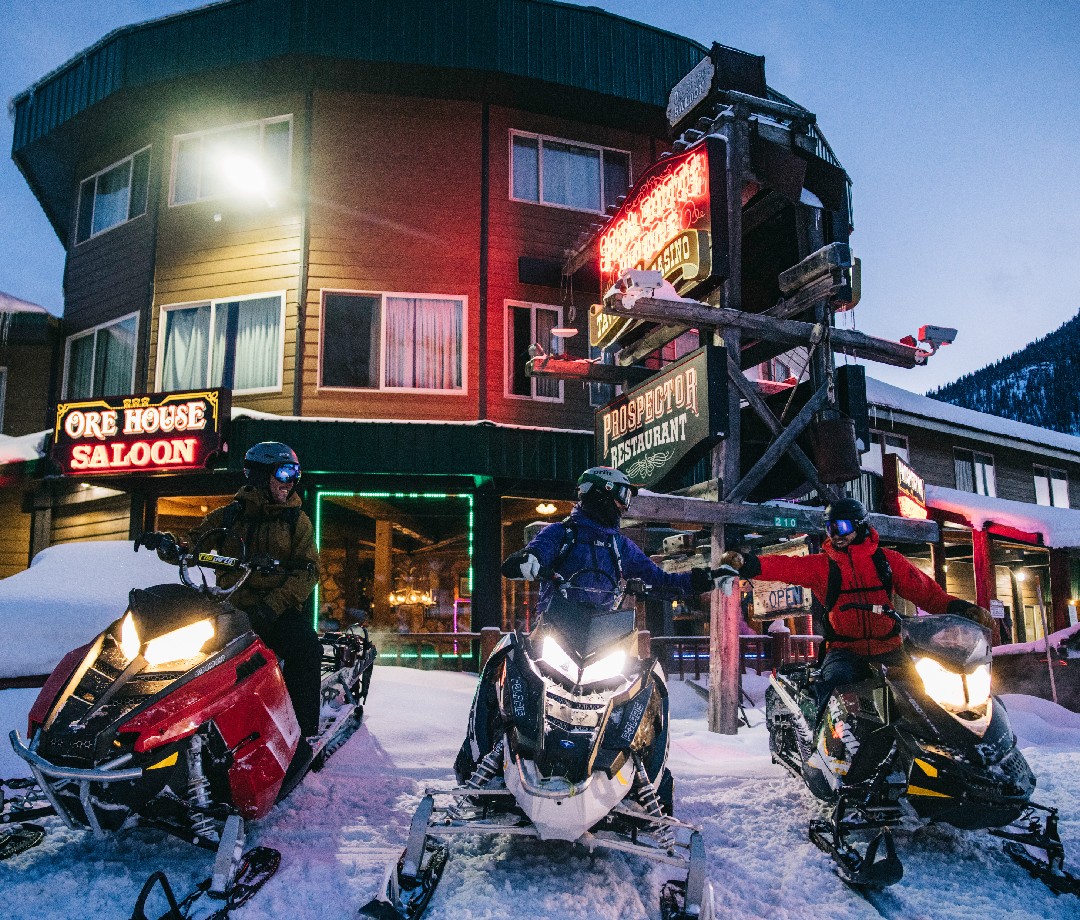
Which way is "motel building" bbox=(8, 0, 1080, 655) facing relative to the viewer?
toward the camera

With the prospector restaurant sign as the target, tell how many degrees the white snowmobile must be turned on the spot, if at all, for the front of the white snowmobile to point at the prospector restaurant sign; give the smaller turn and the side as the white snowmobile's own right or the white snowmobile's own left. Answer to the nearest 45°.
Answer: approximately 180°

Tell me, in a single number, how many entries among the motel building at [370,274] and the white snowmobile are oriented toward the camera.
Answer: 2

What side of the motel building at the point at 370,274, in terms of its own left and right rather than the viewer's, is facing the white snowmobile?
front

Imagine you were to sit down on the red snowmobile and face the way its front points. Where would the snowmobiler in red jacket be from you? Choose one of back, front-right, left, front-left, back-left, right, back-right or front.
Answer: back-left

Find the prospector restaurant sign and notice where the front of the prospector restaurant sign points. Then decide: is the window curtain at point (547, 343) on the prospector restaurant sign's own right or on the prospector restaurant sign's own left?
on the prospector restaurant sign's own right

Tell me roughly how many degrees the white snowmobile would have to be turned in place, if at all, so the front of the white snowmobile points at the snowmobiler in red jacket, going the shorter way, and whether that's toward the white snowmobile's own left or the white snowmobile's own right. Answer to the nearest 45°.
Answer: approximately 135° to the white snowmobile's own left

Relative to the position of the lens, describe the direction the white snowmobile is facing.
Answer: facing the viewer

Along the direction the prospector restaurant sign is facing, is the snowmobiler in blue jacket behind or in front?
in front

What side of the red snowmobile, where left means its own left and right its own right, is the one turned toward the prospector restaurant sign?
back

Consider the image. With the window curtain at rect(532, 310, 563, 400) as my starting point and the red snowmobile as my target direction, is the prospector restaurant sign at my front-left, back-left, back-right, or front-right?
front-left

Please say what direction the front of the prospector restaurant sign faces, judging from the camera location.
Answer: facing the viewer and to the left of the viewer
